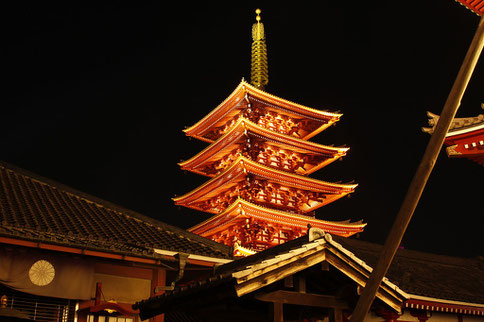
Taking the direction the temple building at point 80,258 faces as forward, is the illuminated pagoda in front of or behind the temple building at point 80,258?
behind

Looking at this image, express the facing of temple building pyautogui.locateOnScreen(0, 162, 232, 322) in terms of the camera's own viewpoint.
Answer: facing the viewer
